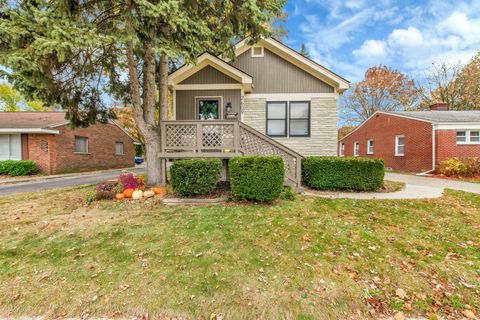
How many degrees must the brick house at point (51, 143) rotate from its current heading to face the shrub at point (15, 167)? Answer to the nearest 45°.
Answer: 0° — it already faces it

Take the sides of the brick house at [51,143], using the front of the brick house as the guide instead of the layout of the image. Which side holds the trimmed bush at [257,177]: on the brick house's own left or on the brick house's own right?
on the brick house's own left

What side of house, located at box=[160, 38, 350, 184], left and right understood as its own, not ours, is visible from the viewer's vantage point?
front

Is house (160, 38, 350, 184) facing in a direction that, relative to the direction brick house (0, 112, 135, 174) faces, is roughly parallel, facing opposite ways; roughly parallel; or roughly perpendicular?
roughly parallel

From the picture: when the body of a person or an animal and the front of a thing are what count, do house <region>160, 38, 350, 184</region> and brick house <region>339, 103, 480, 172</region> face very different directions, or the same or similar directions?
same or similar directions

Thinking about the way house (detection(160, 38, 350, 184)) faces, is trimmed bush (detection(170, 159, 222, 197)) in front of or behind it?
in front

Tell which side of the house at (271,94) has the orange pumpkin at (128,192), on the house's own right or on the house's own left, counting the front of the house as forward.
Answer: on the house's own right

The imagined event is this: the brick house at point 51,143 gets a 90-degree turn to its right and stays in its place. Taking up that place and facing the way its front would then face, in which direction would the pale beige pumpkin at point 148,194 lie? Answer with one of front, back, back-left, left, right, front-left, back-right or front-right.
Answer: back-left

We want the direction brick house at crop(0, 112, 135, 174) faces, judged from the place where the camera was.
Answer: facing the viewer and to the left of the viewer

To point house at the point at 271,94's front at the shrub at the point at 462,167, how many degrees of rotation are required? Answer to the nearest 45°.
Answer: approximately 90° to its left

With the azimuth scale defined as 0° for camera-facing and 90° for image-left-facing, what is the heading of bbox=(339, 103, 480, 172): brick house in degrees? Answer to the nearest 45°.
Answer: approximately 315°

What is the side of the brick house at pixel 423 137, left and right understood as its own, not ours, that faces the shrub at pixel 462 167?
front

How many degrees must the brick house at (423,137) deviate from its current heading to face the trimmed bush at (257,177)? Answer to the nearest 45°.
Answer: approximately 45° to its right

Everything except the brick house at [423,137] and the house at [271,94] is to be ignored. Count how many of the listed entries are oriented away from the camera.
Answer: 0

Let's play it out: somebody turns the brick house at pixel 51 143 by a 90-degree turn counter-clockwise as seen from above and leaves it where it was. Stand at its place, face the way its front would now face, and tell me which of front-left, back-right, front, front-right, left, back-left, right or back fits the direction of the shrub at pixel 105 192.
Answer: front-right

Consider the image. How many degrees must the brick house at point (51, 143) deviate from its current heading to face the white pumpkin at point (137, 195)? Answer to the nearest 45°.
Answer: approximately 45° to its left
